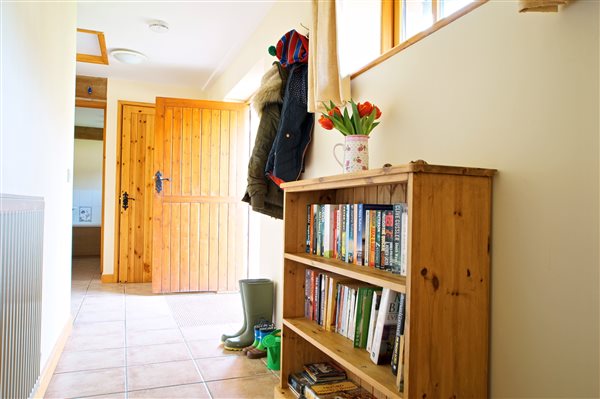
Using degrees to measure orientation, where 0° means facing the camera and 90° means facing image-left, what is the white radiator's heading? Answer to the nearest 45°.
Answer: approximately 315°

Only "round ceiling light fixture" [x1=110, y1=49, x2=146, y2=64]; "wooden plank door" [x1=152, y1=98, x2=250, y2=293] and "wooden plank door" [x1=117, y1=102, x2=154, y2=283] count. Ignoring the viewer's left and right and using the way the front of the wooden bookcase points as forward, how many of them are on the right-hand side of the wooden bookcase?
3

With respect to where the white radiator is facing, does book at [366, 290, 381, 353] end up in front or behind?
in front

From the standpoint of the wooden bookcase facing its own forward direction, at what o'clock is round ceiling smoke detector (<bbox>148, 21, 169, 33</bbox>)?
The round ceiling smoke detector is roughly at 3 o'clock from the wooden bookcase.

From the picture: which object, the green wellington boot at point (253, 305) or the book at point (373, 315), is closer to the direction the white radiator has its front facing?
the book

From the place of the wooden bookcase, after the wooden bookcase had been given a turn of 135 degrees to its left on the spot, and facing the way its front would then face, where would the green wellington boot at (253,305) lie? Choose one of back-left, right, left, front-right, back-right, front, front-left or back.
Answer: back-left

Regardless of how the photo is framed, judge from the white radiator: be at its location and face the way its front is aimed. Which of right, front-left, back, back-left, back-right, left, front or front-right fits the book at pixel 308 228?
front-left

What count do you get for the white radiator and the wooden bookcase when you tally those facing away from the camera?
0

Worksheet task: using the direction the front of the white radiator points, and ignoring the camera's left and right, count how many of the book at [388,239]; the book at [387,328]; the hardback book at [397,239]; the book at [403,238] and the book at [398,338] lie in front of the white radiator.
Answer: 5
